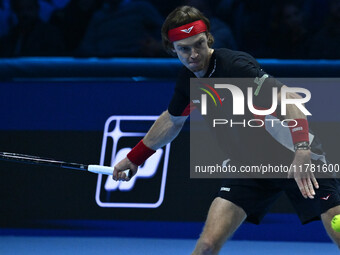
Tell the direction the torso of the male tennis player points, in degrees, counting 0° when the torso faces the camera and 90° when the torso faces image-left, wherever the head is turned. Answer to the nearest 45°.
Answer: approximately 0°

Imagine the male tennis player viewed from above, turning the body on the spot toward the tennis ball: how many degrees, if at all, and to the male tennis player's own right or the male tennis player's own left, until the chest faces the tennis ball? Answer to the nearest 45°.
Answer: approximately 90° to the male tennis player's own left
